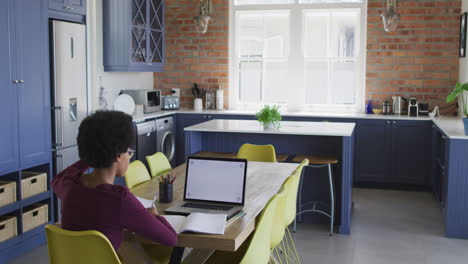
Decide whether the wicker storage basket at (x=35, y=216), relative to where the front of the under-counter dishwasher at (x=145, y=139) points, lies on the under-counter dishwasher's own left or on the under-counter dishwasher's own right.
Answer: on the under-counter dishwasher's own right

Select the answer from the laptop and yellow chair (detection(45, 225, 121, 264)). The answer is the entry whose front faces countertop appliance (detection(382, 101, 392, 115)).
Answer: the yellow chair

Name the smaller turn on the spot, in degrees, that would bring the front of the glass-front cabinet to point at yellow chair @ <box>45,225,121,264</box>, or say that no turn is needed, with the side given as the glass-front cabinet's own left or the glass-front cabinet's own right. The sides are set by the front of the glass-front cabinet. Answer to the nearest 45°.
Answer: approximately 45° to the glass-front cabinet's own right

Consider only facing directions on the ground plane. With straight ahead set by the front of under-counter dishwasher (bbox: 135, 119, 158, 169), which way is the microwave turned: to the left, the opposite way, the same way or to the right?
the same way

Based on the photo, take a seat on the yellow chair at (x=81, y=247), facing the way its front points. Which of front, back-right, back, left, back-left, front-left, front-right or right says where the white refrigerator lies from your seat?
front-left

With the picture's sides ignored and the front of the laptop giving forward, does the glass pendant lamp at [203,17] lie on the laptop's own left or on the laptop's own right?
on the laptop's own right

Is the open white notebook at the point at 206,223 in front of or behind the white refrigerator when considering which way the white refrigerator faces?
in front

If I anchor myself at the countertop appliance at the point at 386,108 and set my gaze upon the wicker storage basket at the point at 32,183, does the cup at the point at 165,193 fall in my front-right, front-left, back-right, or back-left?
front-left

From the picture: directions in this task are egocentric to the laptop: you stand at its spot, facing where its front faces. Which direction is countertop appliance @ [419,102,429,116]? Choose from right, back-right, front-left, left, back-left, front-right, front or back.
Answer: back

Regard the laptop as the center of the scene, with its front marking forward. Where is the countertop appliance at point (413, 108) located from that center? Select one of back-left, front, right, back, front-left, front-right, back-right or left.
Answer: back

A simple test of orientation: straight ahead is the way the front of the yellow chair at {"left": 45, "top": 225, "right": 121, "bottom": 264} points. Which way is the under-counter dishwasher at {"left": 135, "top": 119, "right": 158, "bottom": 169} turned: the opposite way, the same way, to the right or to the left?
to the right

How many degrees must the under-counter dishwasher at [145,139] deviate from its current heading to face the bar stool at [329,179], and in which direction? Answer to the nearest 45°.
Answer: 0° — it already faces it

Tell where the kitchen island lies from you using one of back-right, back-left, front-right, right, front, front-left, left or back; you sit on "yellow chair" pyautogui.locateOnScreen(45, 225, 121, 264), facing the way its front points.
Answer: front

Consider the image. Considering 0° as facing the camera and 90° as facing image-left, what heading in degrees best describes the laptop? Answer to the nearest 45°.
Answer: approximately 45°

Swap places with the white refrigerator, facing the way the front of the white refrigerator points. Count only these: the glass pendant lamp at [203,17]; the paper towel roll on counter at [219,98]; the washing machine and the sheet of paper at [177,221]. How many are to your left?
3

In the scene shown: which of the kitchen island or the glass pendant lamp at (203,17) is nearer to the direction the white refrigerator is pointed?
the kitchen island

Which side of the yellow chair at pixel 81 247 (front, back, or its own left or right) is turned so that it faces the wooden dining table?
front
